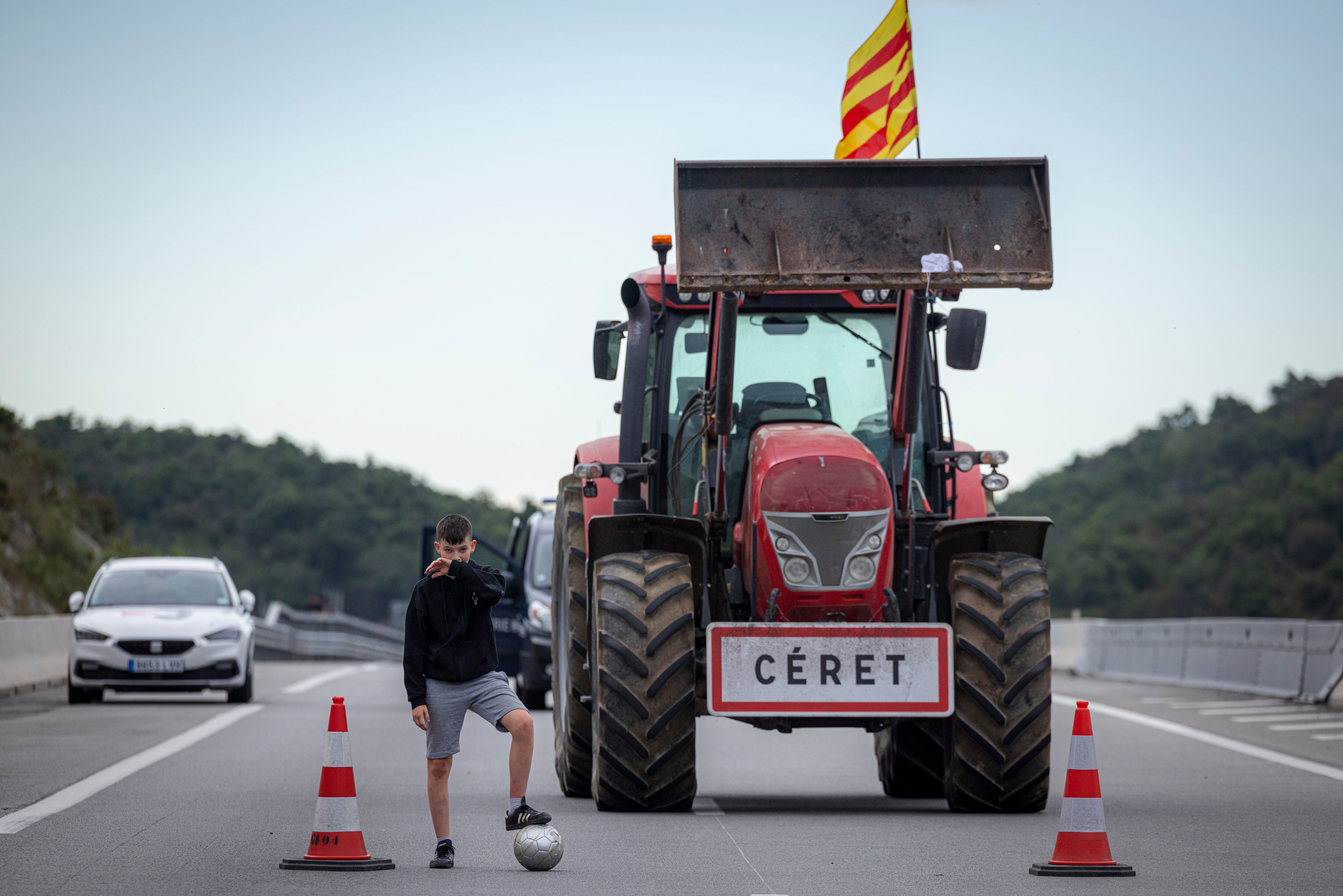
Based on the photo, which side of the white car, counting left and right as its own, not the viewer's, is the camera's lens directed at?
front

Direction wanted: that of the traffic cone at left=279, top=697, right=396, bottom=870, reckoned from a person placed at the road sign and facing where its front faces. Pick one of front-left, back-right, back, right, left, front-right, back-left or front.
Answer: front-right

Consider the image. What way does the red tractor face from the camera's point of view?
toward the camera

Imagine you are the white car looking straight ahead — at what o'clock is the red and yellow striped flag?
The red and yellow striped flag is roughly at 11 o'clock from the white car.

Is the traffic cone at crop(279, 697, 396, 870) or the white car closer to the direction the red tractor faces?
the traffic cone

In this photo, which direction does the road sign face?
toward the camera

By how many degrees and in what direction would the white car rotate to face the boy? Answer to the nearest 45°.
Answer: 0° — it already faces them

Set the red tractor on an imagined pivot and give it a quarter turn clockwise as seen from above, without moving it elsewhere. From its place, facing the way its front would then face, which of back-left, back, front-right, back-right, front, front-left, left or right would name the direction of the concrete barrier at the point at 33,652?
front-right

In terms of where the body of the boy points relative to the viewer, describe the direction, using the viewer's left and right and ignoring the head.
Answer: facing the viewer
